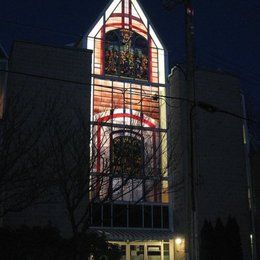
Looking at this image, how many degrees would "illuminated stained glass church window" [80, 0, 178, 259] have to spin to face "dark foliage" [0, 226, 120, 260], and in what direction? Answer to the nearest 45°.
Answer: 0° — it already faces it

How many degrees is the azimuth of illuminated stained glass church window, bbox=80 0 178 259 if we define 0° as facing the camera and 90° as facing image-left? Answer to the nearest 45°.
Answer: approximately 0°

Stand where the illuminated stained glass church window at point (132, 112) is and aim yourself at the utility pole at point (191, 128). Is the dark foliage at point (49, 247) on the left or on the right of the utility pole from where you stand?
right
